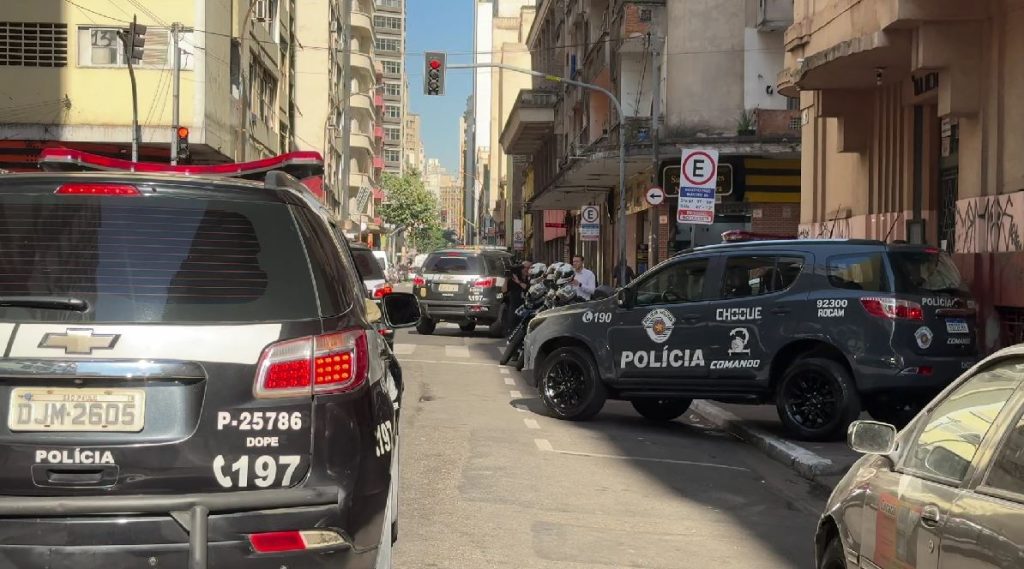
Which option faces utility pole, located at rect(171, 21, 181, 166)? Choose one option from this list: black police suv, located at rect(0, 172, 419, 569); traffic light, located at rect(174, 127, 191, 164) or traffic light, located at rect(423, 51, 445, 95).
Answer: the black police suv

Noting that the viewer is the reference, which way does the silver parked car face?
facing away from the viewer and to the left of the viewer

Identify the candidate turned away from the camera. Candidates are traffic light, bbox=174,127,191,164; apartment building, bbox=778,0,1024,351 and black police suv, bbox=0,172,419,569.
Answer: the black police suv

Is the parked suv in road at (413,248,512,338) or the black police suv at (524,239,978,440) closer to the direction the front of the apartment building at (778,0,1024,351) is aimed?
the black police suv

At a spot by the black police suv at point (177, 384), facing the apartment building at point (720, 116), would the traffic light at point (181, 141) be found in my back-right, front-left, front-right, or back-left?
front-left

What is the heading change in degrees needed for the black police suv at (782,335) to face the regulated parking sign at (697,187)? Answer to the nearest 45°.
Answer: approximately 45° to its right

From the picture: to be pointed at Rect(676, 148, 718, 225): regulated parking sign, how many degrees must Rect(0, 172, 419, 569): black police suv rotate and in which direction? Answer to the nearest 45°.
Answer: approximately 45° to its right

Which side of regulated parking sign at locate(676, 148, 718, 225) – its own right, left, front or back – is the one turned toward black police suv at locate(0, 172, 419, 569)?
front

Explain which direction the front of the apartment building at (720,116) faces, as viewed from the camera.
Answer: facing the viewer and to the left of the viewer

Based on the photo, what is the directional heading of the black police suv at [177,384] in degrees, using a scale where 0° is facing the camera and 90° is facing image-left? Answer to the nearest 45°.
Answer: approximately 180°

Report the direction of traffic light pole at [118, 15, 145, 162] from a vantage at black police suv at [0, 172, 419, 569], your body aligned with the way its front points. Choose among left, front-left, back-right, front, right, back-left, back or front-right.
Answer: front

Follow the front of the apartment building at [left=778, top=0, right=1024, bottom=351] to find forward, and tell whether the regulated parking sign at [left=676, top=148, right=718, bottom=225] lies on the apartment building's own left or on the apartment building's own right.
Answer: on the apartment building's own right

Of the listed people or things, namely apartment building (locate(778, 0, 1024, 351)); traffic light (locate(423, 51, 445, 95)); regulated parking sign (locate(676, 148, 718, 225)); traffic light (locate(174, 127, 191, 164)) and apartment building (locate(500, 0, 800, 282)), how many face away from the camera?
0

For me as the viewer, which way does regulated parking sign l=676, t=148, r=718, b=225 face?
facing the viewer

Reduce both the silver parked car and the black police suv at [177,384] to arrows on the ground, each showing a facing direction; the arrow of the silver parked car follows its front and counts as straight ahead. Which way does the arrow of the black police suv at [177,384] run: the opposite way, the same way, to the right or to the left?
the same way

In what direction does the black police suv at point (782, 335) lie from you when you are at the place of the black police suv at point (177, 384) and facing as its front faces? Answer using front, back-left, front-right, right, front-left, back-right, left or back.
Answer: front-right
